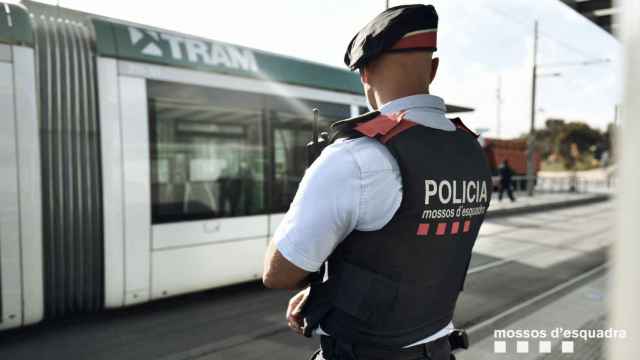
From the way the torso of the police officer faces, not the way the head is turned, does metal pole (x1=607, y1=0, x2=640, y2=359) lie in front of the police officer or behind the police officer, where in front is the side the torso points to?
behind

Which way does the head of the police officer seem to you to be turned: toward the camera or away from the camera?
away from the camera

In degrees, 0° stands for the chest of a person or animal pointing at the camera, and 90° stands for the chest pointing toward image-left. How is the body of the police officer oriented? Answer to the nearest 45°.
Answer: approximately 135°

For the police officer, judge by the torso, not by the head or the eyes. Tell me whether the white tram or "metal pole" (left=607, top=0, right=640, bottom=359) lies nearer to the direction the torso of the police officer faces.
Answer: the white tram

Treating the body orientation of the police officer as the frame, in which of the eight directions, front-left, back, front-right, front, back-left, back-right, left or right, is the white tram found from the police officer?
front
